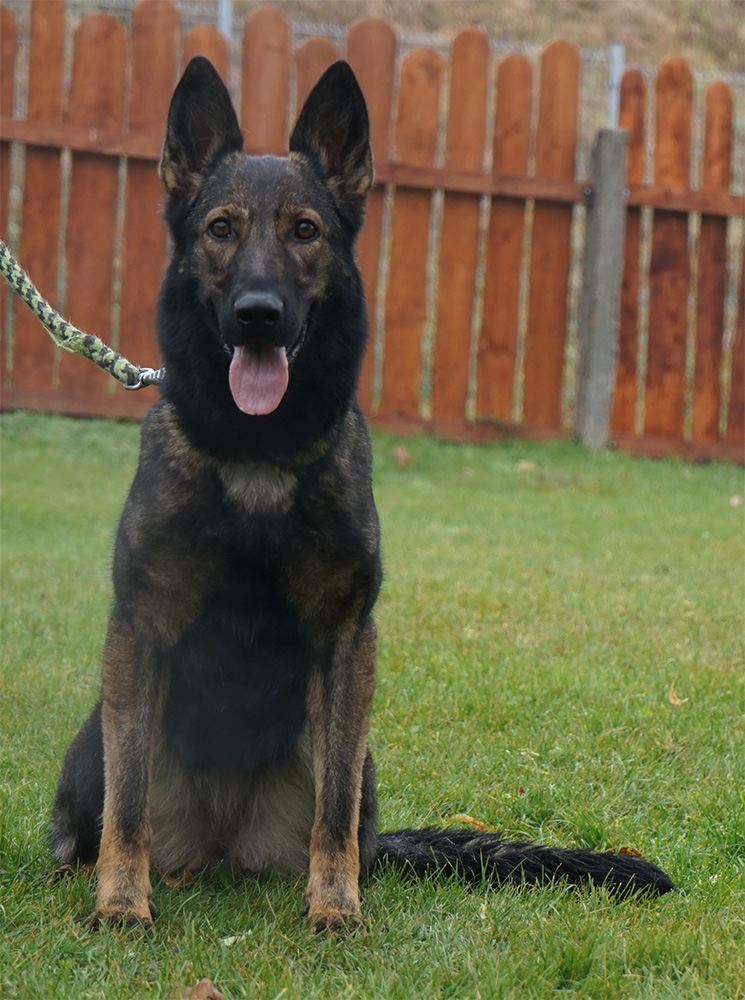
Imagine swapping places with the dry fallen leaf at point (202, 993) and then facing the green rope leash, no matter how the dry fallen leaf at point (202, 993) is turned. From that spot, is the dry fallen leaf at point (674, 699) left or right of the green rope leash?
right

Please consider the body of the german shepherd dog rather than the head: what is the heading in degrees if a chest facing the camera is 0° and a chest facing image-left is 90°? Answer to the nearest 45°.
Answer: approximately 0°

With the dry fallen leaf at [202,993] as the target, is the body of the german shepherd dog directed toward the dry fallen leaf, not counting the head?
yes

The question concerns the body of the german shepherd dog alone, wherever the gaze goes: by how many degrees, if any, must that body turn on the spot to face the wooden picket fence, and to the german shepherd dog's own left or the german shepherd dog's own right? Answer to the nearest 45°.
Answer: approximately 180°

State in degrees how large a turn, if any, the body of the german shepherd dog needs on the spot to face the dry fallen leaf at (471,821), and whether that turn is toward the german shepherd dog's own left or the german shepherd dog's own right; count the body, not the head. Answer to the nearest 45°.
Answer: approximately 135° to the german shepherd dog's own left

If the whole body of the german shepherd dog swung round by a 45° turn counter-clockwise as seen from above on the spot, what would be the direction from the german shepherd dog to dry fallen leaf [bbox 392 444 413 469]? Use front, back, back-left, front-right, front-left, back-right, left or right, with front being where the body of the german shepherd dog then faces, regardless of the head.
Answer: back-left

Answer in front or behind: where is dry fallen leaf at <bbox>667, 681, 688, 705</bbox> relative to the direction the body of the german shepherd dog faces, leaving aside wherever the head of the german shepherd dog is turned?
behind
